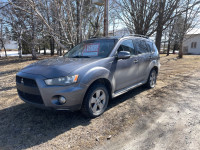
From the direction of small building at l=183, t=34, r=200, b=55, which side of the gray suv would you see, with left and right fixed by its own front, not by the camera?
back

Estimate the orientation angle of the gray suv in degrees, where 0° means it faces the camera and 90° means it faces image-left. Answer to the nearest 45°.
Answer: approximately 45°

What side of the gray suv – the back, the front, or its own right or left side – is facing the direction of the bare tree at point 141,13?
back
